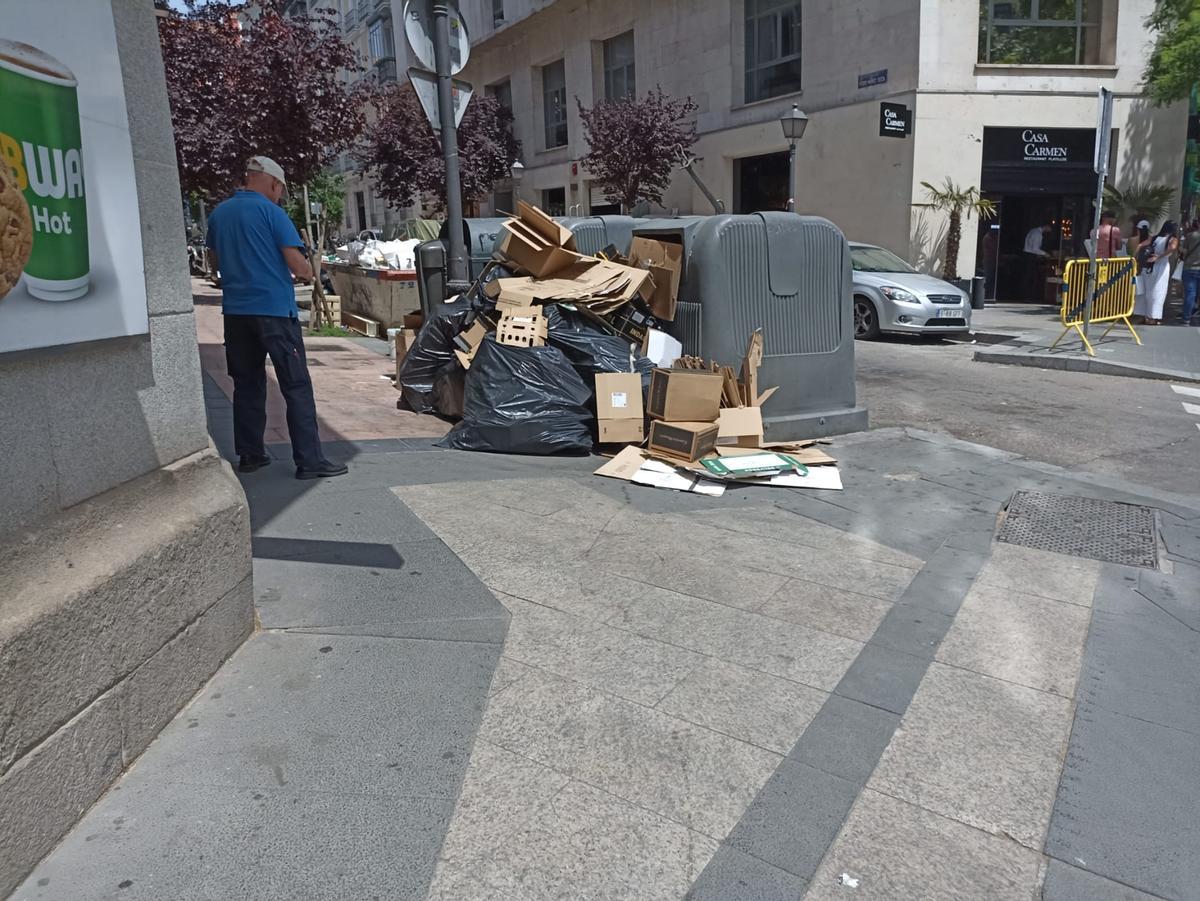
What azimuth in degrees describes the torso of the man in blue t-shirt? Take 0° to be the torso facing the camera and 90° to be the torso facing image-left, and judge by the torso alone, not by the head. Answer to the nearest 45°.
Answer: approximately 225°

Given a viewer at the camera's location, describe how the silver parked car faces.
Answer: facing the viewer and to the right of the viewer

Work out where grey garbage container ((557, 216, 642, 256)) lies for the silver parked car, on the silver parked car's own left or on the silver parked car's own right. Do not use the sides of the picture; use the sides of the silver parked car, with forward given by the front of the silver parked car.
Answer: on the silver parked car's own right

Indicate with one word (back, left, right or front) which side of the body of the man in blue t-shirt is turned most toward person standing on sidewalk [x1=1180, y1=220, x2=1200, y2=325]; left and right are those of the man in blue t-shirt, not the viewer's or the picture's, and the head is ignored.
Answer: front

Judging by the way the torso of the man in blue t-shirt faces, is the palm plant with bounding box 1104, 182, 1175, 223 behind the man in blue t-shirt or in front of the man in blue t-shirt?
in front

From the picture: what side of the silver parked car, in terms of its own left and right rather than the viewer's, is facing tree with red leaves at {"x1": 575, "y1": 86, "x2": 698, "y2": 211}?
back

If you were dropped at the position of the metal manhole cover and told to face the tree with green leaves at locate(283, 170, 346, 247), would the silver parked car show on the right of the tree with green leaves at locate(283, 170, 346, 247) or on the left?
right

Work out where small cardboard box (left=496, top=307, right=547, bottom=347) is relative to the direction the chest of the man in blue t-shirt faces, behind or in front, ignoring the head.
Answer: in front

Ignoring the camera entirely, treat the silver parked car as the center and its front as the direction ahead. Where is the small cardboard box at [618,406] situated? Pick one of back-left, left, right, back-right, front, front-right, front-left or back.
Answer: front-right

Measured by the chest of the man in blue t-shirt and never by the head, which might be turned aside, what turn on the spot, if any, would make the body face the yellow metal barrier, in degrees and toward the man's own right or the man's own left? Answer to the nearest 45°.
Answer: approximately 45° to the man's own right

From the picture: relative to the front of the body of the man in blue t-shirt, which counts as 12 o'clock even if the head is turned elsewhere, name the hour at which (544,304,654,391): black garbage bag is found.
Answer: The black garbage bag is roughly at 1 o'clock from the man in blue t-shirt.

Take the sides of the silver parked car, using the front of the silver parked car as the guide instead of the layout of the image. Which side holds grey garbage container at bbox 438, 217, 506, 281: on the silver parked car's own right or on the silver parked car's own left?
on the silver parked car's own right

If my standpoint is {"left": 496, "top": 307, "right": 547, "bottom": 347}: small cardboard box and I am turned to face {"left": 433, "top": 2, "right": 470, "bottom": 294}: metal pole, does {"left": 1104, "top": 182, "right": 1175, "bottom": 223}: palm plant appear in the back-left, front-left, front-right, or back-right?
front-right

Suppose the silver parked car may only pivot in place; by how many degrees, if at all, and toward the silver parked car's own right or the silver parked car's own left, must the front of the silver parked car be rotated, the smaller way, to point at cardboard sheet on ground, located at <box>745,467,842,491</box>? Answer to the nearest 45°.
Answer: approximately 45° to the silver parked car's own right

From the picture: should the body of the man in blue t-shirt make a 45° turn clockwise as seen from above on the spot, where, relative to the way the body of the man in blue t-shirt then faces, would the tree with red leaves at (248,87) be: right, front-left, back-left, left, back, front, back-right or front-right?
left
